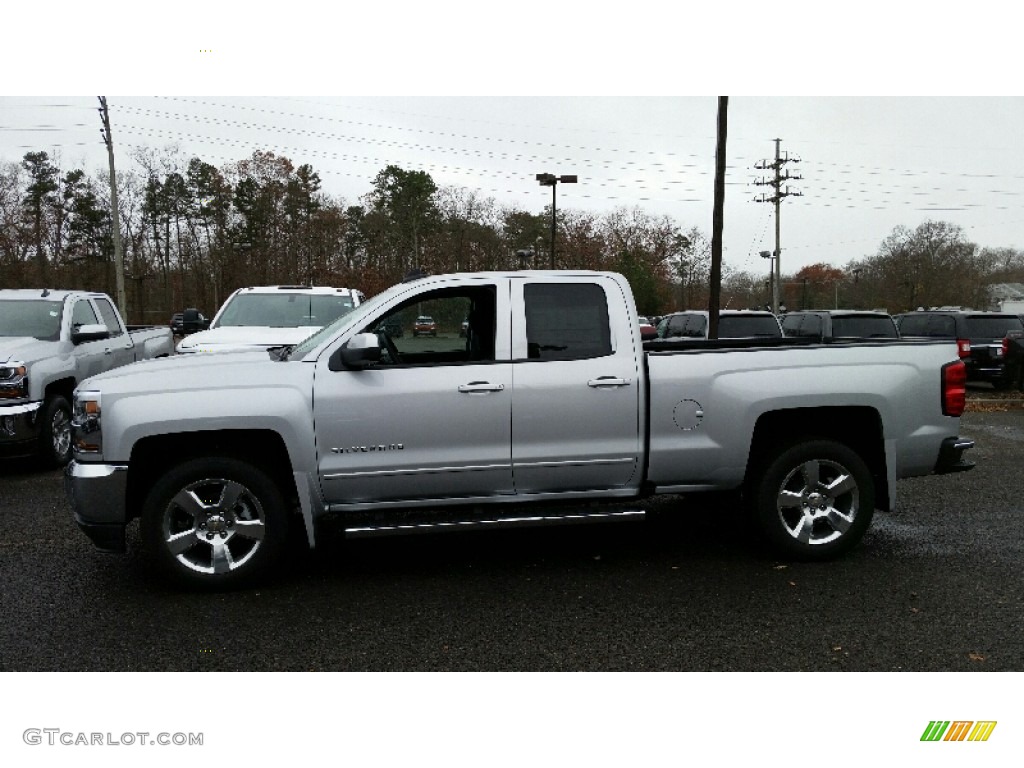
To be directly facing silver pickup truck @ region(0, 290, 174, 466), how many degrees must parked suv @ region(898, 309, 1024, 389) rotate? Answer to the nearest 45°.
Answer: approximately 90° to its left

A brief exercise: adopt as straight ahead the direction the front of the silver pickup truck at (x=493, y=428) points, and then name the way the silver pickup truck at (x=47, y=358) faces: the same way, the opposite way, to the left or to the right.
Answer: to the left

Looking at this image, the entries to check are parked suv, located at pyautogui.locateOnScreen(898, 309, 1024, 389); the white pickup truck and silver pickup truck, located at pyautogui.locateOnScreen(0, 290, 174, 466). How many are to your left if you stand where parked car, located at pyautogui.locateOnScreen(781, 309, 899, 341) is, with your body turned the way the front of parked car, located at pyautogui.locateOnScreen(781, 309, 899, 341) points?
2

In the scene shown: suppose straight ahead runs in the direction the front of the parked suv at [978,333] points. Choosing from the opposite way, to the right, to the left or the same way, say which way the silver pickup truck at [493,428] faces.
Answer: to the left

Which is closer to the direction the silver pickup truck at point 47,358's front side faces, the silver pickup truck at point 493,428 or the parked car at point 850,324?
the silver pickup truck

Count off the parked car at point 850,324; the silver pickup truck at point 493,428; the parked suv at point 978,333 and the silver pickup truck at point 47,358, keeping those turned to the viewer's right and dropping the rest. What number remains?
0

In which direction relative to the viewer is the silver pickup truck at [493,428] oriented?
to the viewer's left

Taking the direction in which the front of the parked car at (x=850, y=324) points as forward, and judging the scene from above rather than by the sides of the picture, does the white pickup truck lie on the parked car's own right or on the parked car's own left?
on the parked car's own left

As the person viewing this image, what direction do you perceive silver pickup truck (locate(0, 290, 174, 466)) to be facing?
facing the viewer and to the left of the viewer

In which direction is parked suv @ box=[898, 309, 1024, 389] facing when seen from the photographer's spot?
facing away from the viewer and to the left of the viewer

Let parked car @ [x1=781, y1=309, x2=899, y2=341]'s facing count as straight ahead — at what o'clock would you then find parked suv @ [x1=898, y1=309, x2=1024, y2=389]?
The parked suv is roughly at 3 o'clock from the parked car.

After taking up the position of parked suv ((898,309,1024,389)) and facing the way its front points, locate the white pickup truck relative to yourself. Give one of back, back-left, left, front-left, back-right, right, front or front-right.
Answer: left

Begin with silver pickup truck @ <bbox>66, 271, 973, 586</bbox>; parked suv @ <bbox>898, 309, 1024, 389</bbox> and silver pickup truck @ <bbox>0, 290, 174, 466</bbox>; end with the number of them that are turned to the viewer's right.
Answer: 0

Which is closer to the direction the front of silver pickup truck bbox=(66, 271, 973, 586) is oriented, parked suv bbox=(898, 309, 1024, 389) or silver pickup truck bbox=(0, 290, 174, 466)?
the silver pickup truck

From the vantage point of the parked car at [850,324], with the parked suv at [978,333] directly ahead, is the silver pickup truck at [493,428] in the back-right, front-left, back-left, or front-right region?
back-right

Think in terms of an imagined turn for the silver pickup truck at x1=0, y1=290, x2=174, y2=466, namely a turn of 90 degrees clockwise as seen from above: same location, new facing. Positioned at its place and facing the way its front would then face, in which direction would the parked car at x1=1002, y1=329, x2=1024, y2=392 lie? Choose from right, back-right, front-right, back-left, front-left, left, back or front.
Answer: back-right

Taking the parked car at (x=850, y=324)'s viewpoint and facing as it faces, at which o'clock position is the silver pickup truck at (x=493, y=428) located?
The silver pickup truck is roughly at 8 o'clock from the parked car.

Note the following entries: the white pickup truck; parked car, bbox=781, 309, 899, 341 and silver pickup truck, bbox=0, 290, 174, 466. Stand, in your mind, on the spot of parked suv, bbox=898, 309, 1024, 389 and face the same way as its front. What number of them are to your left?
3
